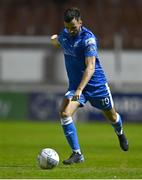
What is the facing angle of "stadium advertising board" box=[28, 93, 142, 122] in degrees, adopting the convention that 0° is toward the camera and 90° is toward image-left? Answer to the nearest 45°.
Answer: approximately 0°

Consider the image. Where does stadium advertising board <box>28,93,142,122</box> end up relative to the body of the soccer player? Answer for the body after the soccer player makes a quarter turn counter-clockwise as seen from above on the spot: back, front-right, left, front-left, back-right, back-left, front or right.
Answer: back-left

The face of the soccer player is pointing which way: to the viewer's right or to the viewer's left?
to the viewer's left
